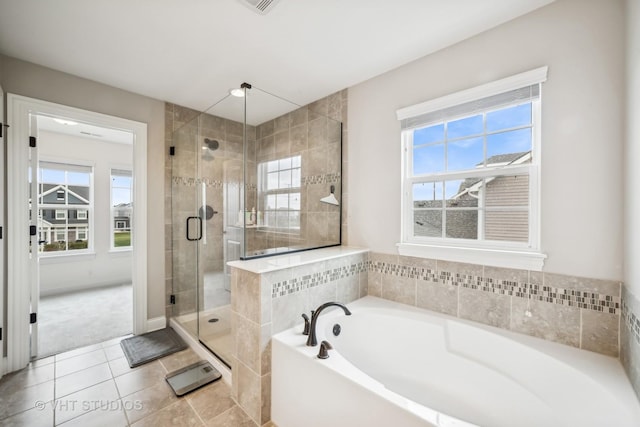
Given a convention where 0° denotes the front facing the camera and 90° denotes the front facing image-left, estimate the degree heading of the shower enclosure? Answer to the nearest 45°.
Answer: approximately 45°

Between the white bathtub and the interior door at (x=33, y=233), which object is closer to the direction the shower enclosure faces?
the interior door

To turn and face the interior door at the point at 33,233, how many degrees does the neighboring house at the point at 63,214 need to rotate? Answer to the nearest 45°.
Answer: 0° — it already faces it

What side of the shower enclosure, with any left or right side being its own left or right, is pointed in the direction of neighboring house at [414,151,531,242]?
left

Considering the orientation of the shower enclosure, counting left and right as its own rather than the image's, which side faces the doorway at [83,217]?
right

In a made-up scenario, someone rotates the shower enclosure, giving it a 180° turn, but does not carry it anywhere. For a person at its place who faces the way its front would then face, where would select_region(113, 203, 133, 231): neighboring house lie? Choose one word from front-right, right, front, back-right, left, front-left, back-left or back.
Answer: left

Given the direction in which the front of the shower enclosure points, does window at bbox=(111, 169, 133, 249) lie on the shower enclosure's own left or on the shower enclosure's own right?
on the shower enclosure's own right

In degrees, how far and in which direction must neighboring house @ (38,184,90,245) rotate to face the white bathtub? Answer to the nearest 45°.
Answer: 0° — it already faces it

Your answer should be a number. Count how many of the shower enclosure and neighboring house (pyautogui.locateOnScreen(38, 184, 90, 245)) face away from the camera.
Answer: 0

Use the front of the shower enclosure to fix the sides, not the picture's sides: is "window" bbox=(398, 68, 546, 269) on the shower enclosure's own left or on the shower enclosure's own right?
on the shower enclosure's own left

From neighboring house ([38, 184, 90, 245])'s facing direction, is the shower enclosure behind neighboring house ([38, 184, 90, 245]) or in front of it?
in front
